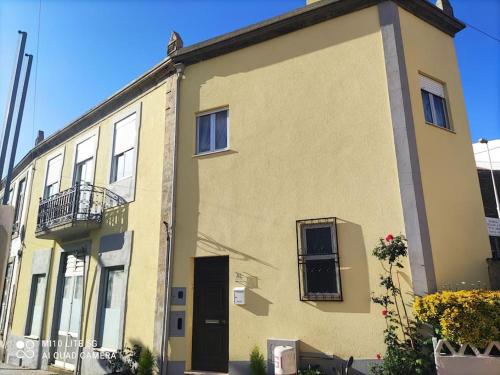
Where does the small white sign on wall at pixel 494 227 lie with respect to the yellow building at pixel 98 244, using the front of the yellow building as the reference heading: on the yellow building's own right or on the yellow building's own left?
on the yellow building's own left

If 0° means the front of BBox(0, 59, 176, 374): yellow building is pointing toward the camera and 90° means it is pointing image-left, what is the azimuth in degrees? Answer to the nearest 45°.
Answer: approximately 45°

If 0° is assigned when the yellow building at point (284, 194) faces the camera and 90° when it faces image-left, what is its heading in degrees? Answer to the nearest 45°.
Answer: approximately 45°

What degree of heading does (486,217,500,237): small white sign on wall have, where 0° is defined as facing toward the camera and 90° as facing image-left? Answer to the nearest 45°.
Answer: approximately 0°

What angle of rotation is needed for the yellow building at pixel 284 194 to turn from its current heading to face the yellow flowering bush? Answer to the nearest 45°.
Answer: approximately 90° to its left

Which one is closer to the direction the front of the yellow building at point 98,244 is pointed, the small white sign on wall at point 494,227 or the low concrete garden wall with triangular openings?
the low concrete garden wall with triangular openings
